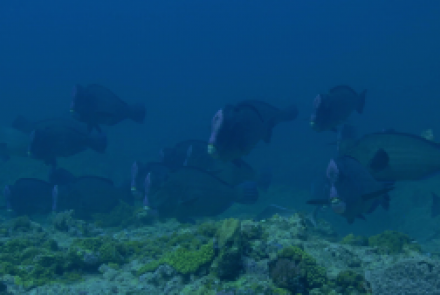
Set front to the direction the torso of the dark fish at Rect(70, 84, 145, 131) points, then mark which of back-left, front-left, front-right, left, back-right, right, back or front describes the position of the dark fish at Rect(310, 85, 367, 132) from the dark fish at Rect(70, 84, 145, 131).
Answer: back-left

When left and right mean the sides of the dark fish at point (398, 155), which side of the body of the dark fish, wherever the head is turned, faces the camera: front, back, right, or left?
left

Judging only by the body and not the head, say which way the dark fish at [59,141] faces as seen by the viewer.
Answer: to the viewer's left

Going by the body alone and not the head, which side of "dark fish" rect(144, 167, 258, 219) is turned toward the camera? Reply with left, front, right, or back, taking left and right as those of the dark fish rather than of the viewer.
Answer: left

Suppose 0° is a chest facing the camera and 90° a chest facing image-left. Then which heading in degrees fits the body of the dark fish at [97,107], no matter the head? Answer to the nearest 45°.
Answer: approximately 90°

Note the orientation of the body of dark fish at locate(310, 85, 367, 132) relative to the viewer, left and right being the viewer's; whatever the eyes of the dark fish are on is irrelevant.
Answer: facing to the left of the viewer

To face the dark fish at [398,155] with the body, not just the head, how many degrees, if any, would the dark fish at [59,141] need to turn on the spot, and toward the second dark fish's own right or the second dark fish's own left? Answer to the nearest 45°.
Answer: approximately 135° to the second dark fish's own left

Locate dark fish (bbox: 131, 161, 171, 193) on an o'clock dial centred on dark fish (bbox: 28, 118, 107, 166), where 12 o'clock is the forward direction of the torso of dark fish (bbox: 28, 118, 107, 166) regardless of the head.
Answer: dark fish (bbox: 131, 161, 171, 193) is roughly at 8 o'clock from dark fish (bbox: 28, 118, 107, 166).

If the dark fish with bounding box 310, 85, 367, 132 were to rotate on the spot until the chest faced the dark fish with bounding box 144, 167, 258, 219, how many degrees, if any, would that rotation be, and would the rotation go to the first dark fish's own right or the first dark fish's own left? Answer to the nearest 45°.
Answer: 0° — it already faces it
